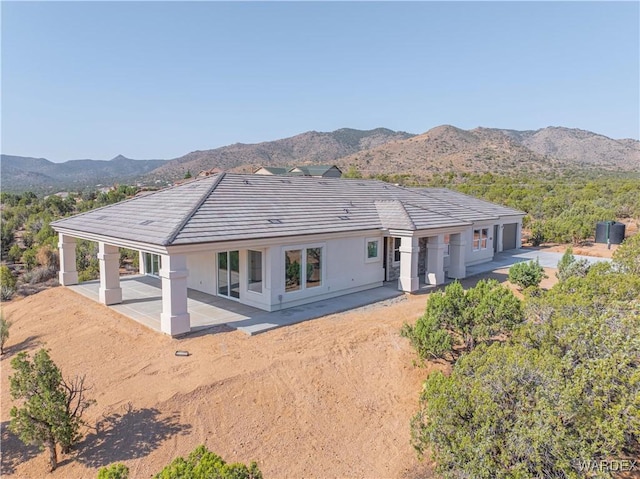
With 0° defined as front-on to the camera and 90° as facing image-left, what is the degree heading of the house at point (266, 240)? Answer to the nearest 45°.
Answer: approximately 315°

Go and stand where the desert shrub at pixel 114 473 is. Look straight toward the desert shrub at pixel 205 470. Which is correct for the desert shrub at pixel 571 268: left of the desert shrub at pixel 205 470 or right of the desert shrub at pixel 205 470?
left

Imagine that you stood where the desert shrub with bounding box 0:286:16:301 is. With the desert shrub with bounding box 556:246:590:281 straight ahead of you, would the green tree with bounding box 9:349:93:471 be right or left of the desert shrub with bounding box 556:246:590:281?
right

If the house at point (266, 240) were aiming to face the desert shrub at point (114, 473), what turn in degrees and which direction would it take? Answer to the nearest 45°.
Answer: approximately 45° to its right

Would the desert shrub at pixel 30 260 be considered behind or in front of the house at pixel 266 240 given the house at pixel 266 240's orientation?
behind

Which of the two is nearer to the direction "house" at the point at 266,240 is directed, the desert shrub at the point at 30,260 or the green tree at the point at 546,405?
the green tree

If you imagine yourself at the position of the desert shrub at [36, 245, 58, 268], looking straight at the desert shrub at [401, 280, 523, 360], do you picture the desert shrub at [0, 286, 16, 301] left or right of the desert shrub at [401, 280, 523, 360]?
right
